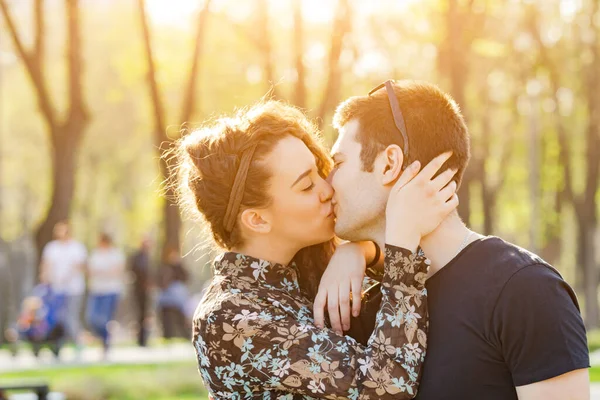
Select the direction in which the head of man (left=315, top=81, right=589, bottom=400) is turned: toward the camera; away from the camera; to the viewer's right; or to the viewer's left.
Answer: to the viewer's left

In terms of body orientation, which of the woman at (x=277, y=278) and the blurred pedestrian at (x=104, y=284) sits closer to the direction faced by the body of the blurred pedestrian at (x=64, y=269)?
the woman

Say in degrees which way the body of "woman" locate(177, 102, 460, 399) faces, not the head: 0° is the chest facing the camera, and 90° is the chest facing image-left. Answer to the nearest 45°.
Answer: approximately 270°

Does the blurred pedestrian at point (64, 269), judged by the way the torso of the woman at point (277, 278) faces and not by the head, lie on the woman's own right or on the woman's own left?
on the woman's own left

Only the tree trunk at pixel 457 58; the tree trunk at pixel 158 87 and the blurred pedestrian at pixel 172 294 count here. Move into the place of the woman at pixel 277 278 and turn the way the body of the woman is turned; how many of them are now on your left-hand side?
3

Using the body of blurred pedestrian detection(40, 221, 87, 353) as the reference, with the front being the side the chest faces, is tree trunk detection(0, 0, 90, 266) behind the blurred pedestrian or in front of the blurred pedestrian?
behind

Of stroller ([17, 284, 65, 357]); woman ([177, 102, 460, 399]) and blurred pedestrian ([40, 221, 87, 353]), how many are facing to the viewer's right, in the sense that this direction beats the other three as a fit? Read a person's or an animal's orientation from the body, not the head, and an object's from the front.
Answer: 1

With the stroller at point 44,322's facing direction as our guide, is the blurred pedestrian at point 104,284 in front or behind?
behind

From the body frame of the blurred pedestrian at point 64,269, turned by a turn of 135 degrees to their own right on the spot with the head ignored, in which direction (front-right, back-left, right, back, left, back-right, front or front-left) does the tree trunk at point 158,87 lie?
front-right

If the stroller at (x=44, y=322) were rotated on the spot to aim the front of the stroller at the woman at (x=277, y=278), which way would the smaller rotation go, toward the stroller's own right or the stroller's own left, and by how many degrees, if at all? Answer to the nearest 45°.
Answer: approximately 45° to the stroller's own left

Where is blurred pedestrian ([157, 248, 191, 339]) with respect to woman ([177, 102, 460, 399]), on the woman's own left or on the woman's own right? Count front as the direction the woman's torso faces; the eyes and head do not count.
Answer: on the woman's own left

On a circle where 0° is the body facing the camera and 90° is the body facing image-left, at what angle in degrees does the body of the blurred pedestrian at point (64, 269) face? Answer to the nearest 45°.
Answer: approximately 45°
